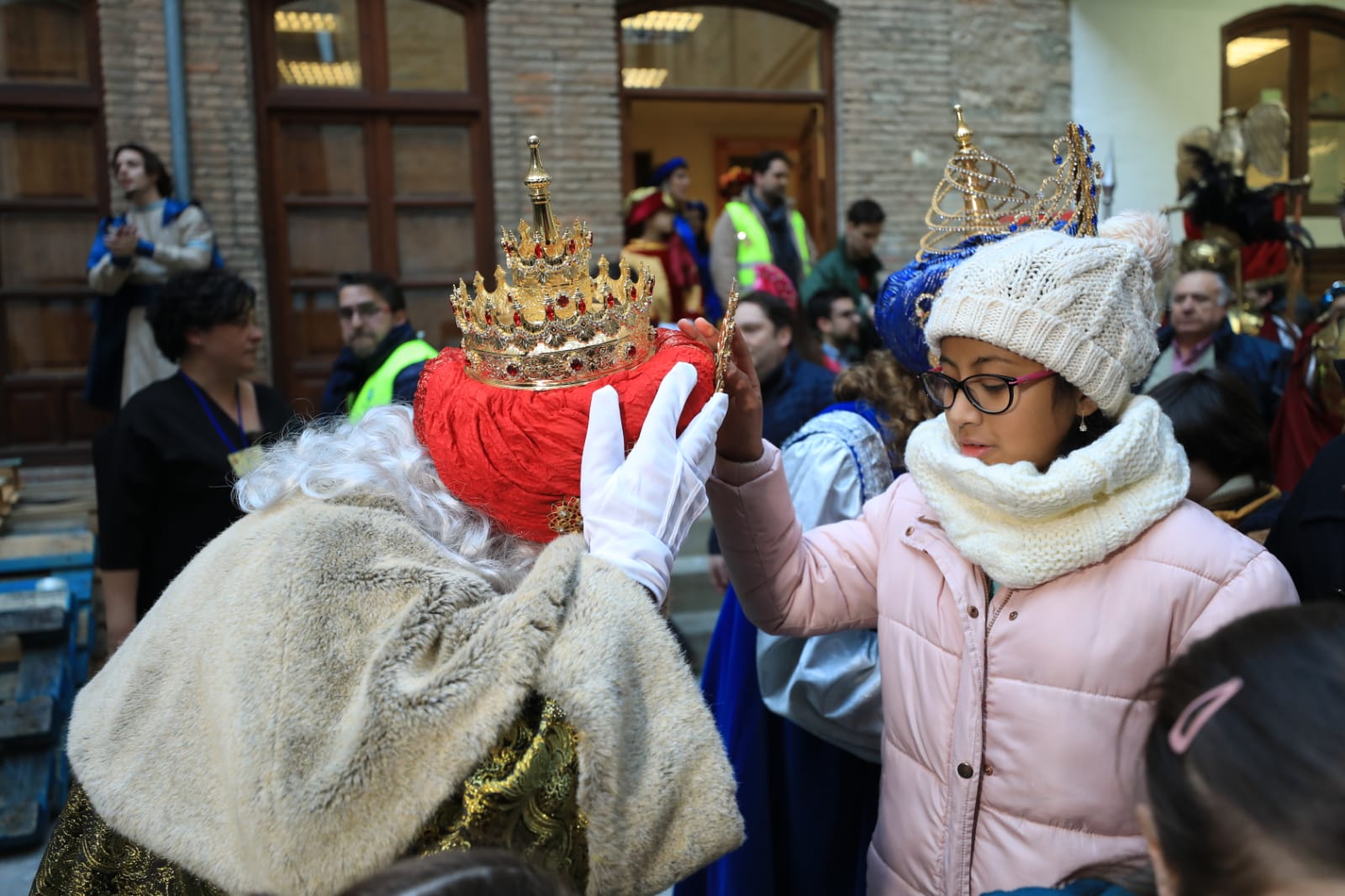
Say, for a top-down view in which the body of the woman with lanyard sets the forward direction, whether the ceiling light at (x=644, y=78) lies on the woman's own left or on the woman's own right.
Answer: on the woman's own left

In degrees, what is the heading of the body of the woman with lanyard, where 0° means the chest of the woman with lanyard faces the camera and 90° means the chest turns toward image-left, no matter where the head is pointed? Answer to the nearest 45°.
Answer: approximately 315°

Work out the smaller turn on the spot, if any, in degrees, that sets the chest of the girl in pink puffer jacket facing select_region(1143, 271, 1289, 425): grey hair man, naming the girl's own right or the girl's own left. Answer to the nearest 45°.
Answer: approximately 135° to the girl's own right

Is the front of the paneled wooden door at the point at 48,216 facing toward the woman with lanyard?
yes

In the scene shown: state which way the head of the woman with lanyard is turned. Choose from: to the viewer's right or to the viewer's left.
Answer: to the viewer's right

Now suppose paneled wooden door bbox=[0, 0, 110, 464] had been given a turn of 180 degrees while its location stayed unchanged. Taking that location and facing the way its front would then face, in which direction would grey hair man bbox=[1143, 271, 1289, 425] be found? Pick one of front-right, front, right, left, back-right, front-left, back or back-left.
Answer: back-right
